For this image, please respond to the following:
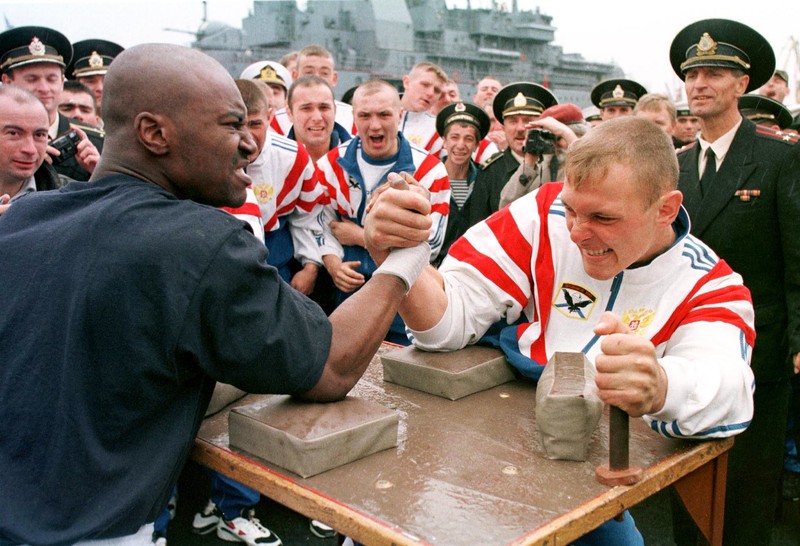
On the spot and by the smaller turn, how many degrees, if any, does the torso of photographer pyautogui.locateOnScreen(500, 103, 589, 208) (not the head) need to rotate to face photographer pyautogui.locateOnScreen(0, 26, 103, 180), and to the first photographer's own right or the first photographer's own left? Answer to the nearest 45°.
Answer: approximately 45° to the first photographer's own right

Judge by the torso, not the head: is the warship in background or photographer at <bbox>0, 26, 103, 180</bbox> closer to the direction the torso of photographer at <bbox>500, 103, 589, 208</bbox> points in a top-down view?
the photographer

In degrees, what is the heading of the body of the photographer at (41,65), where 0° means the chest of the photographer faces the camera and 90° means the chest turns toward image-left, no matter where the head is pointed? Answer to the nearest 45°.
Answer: approximately 0°

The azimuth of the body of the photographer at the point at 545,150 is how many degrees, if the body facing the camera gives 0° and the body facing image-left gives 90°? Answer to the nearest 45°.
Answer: approximately 45°

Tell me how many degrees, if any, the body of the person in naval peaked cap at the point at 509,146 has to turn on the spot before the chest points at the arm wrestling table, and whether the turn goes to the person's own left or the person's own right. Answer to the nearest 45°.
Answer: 0° — they already face it

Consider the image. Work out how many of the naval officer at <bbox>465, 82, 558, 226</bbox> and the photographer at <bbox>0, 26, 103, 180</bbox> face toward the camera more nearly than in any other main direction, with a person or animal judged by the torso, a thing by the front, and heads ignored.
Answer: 2

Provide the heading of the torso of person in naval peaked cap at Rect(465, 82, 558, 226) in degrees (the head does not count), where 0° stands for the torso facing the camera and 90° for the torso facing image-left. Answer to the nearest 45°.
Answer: approximately 0°

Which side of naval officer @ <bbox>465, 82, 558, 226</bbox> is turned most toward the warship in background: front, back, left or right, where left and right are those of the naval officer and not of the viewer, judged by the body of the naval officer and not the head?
back
